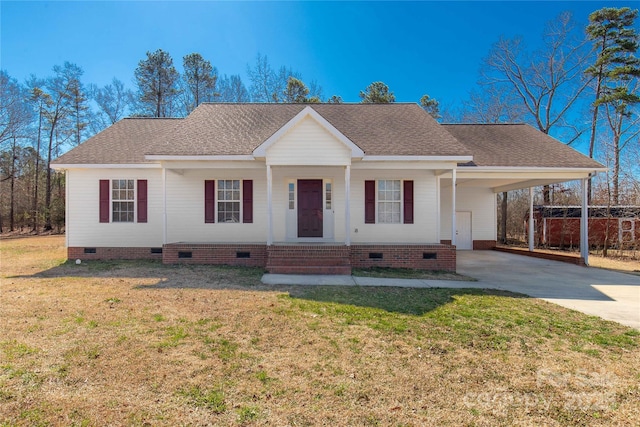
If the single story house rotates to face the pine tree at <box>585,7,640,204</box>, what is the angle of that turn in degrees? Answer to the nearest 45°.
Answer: approximately 135° to its left

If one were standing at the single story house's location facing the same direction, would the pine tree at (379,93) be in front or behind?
behind

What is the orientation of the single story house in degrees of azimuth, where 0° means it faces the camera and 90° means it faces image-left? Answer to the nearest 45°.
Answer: approximately 0°

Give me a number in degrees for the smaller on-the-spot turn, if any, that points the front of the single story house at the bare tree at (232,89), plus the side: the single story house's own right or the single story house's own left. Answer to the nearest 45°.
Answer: approximately 180°
